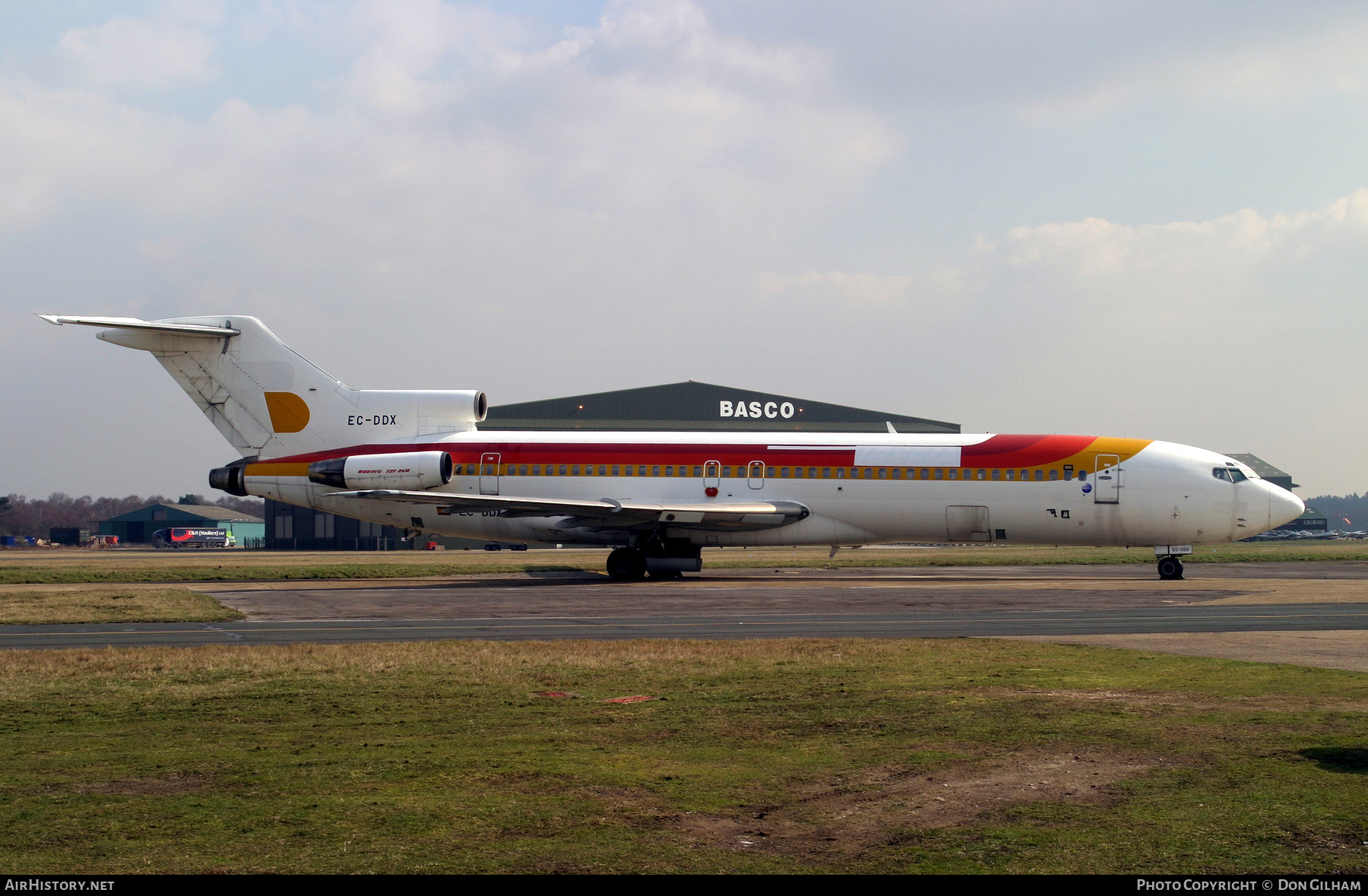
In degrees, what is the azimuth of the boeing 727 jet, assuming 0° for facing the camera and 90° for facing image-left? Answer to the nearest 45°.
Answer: approximately 270°
